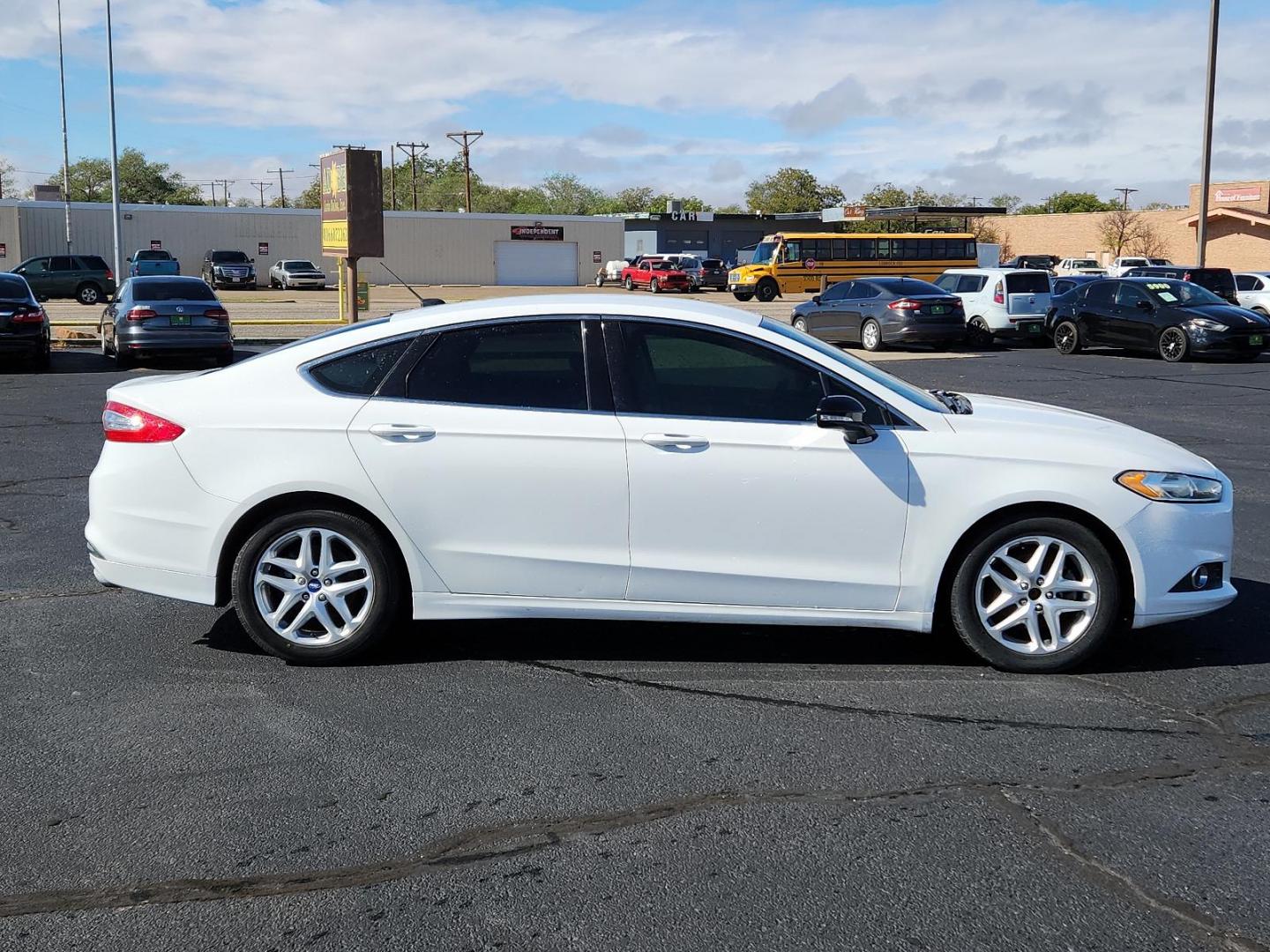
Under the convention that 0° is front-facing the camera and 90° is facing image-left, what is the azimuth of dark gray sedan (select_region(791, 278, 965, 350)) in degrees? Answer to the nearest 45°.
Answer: approximately 135°

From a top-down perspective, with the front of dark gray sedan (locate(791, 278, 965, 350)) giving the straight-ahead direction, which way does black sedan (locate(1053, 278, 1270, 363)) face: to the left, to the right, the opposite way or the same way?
the opposite way

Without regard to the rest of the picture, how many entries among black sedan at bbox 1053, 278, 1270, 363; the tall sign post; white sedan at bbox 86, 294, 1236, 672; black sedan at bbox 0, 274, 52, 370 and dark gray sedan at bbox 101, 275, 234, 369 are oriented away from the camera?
2

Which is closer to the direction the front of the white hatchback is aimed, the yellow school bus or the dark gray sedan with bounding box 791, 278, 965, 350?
the yellow school bus

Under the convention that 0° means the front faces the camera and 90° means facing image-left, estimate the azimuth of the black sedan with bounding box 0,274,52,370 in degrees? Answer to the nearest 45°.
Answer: approximately 180°

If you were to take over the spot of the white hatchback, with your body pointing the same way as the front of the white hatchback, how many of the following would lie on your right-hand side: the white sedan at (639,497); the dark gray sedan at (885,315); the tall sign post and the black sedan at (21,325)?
0

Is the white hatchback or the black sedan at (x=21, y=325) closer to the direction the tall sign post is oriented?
the black sedan

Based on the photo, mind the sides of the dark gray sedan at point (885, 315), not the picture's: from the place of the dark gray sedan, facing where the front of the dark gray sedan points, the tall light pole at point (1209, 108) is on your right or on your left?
on your right

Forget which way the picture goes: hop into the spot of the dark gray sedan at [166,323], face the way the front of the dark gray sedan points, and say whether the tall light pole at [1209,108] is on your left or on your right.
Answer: on your right

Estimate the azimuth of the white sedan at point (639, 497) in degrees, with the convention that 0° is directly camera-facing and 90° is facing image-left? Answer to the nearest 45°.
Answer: approximately 270°

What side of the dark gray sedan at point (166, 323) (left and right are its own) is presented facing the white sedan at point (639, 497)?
back

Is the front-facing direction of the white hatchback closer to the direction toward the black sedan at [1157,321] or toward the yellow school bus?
the yellow school bus

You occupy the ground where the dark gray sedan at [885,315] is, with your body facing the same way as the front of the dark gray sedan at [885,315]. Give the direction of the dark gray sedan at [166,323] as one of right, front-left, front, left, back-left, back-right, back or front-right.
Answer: left

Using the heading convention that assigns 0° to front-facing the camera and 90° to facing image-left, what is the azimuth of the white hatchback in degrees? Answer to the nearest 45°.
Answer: approximately 135°

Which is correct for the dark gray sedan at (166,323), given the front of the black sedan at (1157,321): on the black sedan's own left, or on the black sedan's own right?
on the black sedan's own right

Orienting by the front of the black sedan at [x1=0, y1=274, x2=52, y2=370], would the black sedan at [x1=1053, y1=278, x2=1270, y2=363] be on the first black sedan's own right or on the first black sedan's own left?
on the first black sedan's own right

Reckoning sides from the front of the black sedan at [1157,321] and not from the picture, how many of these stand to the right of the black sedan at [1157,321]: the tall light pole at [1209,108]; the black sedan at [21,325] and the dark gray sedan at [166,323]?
2

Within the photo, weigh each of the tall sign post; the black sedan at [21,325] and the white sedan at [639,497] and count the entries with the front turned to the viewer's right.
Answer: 1

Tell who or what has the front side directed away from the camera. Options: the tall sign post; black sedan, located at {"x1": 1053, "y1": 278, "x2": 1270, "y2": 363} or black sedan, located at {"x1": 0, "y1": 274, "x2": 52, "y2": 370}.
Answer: black sedan, located at {"x1": 0, "y1": 274, "x2": 52, "y2": 370}

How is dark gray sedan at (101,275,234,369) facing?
away from the camera

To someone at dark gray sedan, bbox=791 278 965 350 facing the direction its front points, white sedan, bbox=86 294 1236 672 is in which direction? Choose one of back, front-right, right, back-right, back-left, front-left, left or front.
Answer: back-left

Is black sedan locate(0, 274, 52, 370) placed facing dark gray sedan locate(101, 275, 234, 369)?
no

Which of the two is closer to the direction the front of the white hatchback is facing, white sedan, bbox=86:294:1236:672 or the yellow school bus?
the yellow school bus

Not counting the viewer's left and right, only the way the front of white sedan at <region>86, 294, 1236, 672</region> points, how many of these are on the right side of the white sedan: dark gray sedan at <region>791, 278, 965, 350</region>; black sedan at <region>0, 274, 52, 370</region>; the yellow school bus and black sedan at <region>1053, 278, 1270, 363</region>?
0
